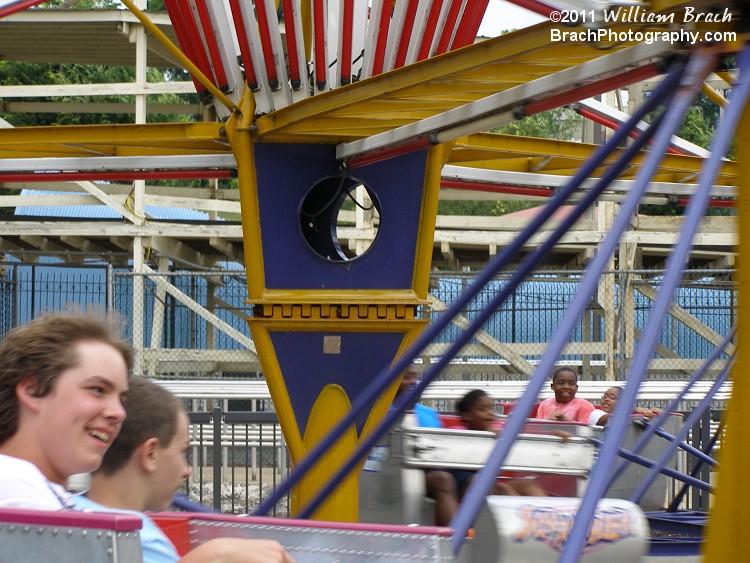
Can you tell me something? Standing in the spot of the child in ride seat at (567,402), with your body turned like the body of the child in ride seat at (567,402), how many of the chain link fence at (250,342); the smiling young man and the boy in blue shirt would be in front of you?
2

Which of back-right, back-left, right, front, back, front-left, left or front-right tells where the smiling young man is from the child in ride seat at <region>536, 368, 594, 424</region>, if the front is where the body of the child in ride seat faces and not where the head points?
front

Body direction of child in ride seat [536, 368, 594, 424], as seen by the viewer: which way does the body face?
toward the camera

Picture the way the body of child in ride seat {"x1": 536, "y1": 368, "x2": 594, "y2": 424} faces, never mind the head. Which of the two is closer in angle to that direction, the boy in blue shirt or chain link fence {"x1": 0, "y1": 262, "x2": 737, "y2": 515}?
the boy in blue shirt

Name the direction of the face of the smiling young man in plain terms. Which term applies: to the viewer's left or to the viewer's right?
to the viewer's right

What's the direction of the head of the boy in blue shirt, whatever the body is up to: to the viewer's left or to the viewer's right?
to the viewer's right

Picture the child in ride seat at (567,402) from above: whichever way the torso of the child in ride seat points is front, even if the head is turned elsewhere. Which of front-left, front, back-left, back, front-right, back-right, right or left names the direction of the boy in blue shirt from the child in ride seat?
front

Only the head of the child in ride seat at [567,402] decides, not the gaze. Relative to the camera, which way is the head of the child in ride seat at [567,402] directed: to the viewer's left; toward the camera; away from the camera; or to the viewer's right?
toward the camera
